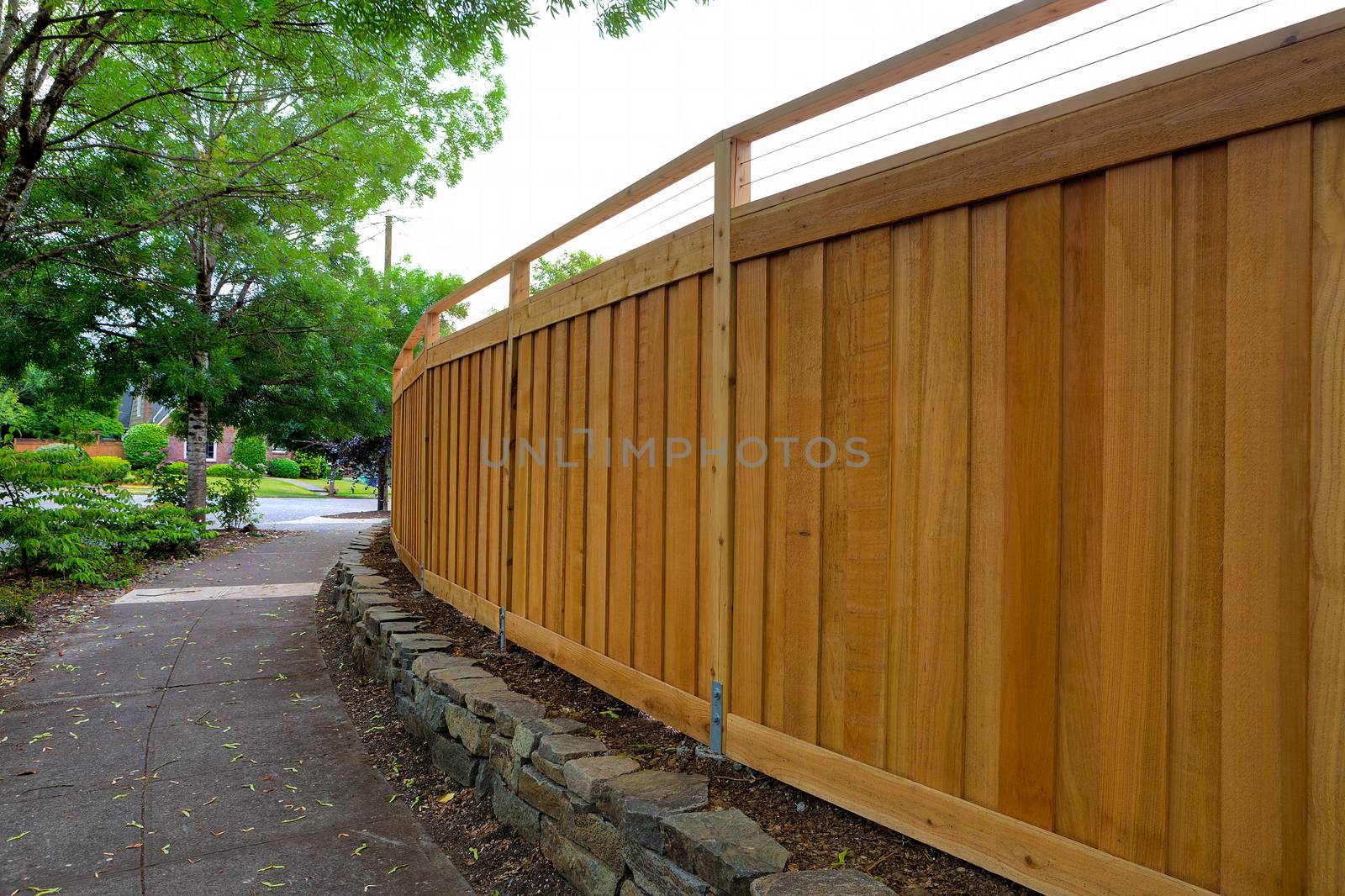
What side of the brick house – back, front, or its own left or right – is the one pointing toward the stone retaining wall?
front

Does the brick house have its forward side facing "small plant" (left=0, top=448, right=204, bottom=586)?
yes

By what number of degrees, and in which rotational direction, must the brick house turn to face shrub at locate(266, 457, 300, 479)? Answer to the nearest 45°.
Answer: approximately 45° to its left

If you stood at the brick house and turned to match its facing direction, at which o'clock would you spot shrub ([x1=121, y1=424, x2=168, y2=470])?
The shrub is roughly at 12 o'clock from the brick house.

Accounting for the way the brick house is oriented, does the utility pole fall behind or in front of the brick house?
in front

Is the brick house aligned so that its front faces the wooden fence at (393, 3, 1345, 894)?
yes

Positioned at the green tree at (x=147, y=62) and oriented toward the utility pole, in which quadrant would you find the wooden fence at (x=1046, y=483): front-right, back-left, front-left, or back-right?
back-right

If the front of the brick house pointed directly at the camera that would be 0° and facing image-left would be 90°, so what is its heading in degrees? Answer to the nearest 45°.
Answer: approximately 0°

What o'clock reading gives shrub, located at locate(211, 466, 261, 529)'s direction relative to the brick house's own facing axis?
The shrub is roughly at 12 o'clock from the brick house.

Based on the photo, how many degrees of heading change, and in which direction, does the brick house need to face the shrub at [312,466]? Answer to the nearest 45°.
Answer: approximately 45° to its left

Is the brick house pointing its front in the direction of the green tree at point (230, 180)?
yes
